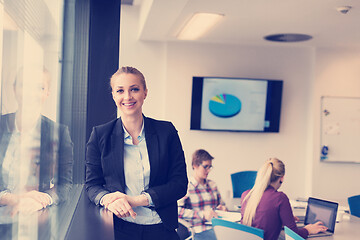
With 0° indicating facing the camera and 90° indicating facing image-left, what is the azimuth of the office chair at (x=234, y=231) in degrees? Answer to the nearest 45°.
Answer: approximately 225°

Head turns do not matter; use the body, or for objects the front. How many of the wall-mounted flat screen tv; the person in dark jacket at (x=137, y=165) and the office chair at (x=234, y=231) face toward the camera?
2

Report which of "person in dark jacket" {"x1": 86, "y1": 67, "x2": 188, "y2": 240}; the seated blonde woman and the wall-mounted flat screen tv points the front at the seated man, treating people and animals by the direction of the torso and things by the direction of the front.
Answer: the wall-mounted flat screen tv

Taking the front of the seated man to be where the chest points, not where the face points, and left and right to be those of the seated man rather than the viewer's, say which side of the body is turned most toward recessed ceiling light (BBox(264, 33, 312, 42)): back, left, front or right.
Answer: left

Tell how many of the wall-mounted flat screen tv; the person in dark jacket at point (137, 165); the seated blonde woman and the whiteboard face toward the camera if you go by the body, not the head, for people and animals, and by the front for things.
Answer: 3

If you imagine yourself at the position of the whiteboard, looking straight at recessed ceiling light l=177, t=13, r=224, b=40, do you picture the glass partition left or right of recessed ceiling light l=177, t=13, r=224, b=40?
left

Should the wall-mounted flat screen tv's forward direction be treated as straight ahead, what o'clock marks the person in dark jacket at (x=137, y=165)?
The person in dark jacket is roughly at 12 o'clock from the wall-mounted flat screen tv.

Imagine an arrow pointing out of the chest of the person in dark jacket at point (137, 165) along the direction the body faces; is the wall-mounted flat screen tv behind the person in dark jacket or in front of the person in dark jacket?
behind
